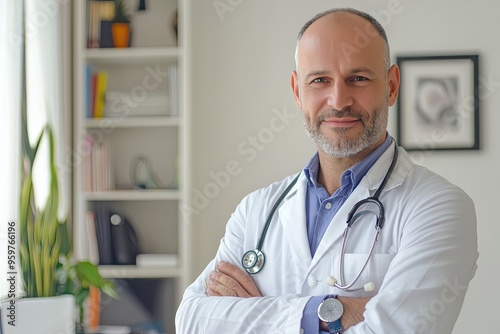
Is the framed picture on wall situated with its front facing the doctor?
yes

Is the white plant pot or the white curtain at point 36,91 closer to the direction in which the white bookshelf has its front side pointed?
the white plant pot

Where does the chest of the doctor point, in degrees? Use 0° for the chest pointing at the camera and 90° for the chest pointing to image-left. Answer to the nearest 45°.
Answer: approximately 45°

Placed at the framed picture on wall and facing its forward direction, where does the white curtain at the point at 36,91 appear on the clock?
The white curtain is roughly at 2 o'clock from the framed picture on wall.

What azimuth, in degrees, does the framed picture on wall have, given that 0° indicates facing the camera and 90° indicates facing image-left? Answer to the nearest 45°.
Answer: approximately 0°

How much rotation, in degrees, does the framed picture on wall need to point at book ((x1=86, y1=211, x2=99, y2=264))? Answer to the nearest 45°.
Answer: approximately 90° to its right

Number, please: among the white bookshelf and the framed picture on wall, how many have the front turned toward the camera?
2

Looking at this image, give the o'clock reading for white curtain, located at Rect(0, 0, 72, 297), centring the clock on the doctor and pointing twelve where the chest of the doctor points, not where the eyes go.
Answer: The white curtain is roughly at 3 o'clock from the doctor.

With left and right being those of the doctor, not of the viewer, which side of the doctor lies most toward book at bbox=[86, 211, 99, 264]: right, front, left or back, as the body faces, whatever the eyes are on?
right
